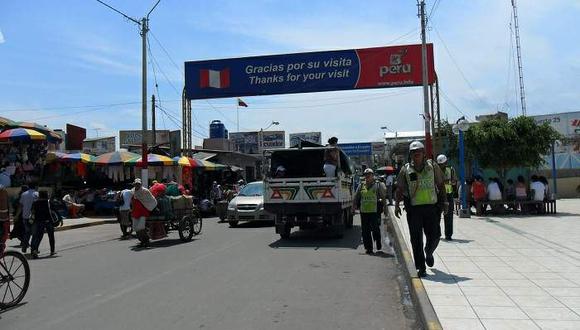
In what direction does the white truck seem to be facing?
away from the camera

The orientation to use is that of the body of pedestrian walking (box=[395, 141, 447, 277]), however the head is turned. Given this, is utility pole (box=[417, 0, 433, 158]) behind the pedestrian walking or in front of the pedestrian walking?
behind

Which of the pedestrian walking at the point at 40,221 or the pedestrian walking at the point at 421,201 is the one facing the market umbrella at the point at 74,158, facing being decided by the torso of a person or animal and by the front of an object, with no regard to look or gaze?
the pedestrian walking at the point at 40,221

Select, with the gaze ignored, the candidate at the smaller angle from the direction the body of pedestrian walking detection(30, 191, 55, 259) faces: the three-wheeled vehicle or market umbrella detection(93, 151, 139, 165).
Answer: the market umbrella

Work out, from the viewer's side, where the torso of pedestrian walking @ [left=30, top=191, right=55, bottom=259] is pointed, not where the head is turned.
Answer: away from the camera

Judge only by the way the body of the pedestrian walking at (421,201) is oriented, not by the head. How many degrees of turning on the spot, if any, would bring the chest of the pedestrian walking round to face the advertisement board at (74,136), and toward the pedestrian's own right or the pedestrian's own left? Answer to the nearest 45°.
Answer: approximately 135° to the pedestrian's own right

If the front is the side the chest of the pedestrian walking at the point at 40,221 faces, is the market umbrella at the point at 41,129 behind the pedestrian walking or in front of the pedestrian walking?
in front

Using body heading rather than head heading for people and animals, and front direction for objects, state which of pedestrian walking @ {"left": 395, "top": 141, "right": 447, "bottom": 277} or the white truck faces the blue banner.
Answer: the white truck

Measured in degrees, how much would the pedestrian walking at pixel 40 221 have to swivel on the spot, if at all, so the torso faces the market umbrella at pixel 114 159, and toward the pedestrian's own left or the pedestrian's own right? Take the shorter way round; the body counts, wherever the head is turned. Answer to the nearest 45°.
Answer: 0° — they already face it

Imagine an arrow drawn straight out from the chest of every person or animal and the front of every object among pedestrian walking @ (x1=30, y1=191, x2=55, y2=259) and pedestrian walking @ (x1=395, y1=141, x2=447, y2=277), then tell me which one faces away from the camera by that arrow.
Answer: pedestrian walking @ (x1=30, y1=191, x2=55, y2=259)

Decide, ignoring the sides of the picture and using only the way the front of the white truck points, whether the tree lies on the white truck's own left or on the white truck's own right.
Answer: on the white truck's own right
